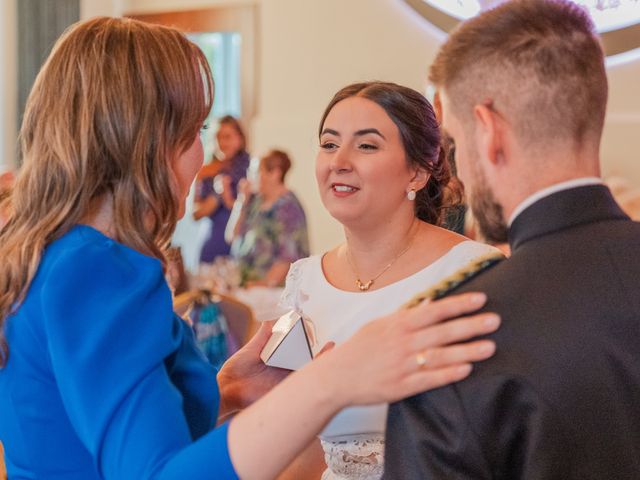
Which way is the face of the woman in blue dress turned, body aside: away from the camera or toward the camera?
away from the camera

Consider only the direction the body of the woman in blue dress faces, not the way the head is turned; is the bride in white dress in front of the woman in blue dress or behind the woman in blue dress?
in front

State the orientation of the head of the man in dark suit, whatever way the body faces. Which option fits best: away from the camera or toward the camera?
away from the camera

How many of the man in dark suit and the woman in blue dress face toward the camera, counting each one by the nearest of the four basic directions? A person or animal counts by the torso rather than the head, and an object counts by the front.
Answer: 0

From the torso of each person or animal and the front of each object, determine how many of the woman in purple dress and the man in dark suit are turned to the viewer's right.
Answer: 0

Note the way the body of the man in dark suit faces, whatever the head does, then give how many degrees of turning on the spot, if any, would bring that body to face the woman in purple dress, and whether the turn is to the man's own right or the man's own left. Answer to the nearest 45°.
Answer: approximately 45° to the man's own right

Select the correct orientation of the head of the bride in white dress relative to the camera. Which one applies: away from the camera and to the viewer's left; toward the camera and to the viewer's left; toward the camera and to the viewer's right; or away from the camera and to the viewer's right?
toward the camera and to the viewer's left

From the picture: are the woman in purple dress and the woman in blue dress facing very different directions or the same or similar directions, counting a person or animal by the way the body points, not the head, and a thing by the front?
very different directions

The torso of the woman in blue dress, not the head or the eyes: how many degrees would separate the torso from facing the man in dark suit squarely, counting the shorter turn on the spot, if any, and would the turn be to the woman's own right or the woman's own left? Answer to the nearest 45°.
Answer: approximately 45° to the woman's own right

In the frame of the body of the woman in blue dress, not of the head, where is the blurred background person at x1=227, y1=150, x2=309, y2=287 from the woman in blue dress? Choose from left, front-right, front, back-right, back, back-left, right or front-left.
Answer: front-left

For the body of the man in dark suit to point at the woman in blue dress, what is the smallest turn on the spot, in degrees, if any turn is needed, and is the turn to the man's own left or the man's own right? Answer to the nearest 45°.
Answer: approximately 45° to the man's own left

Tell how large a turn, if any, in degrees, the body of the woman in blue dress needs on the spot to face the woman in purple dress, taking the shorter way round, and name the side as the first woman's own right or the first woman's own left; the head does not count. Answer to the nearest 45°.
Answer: approximately 45° to the first woman's own left

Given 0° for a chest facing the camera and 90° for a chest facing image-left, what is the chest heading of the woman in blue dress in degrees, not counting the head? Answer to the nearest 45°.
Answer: approximately 225°

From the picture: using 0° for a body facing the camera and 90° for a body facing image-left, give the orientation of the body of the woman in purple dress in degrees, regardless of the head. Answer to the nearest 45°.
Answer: approximately 45°

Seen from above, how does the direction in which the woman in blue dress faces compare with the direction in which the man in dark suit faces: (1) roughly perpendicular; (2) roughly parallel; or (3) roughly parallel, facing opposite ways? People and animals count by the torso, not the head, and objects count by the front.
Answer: roughly perpendicular

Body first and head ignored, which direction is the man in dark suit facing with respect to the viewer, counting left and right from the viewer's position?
facing away from the viewer and to the left of the viewer
